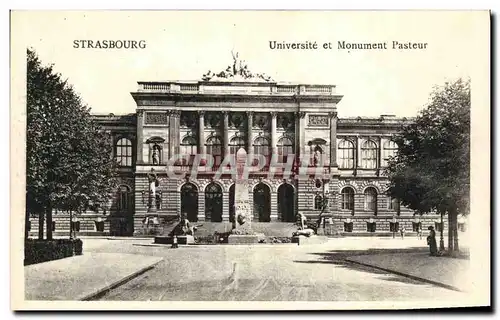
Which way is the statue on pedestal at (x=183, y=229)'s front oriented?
toward the camera

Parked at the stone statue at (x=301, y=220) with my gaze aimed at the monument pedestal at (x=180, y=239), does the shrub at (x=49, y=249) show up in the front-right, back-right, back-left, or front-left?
front-left

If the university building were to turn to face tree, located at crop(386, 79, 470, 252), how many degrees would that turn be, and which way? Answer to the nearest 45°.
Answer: approximately 45° to its left

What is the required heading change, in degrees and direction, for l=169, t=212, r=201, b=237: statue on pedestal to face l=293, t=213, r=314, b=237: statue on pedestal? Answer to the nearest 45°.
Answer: approximately 90° to its left
